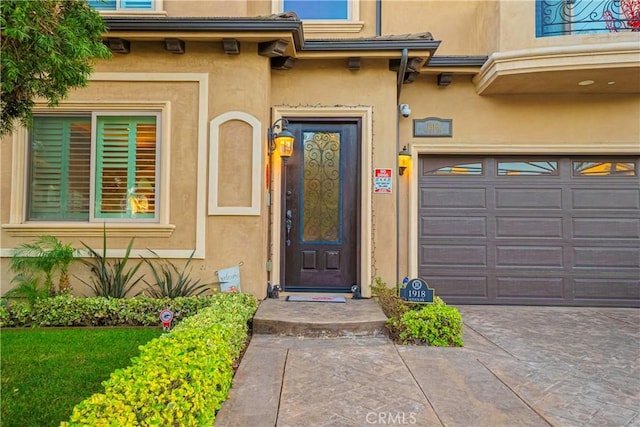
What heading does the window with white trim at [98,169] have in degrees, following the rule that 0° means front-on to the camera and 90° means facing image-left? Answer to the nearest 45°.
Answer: approximately 0°

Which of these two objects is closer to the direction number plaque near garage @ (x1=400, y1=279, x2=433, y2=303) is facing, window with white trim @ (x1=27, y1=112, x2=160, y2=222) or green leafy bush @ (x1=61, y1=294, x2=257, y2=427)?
the green leafy bush

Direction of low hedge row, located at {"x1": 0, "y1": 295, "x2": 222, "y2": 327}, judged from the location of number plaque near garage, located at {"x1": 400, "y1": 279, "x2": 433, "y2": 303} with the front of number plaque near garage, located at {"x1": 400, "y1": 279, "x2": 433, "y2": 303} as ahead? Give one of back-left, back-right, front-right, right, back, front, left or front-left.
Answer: right

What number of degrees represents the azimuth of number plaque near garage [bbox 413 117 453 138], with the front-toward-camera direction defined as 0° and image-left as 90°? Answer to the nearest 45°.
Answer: approximately 0°
